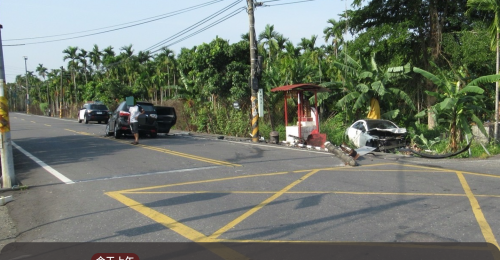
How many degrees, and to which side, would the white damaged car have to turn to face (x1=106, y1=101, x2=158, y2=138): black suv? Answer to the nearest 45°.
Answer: approximately 135° to its right

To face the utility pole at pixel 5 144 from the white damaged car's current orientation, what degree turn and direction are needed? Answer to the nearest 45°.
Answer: approximately 90° to its right

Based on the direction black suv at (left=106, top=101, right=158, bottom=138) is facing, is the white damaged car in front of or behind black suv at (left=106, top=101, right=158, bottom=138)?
behind

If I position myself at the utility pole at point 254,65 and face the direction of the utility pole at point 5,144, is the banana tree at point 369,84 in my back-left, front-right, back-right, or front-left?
back-left

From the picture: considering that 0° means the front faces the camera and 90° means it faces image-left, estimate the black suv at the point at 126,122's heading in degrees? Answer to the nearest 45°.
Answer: approximately 135°

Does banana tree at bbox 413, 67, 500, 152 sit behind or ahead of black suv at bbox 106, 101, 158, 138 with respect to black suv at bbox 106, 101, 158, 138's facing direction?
behind

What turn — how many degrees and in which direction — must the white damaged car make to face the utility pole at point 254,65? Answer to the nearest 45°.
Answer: approximately 135° to its right
